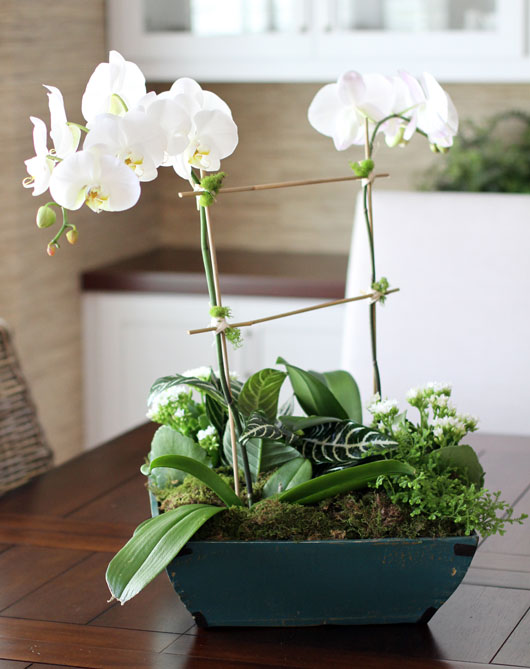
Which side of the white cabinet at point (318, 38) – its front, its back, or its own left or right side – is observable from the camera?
front

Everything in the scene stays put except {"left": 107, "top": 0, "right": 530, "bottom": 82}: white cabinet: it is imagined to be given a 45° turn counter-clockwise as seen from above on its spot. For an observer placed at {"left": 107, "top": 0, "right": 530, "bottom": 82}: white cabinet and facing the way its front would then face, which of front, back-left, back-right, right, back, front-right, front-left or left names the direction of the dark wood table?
front-right

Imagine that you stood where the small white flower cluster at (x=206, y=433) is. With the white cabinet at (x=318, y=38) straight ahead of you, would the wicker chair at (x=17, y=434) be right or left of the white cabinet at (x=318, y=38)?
left

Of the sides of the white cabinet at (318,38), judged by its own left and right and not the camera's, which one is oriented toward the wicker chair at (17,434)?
front

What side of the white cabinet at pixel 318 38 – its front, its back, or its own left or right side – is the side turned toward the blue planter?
front

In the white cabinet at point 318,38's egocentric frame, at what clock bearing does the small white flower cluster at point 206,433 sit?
The small white flower cluster is roughly at 12 o'clock from the white cabinet.

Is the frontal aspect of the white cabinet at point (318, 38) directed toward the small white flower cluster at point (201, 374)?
yes
